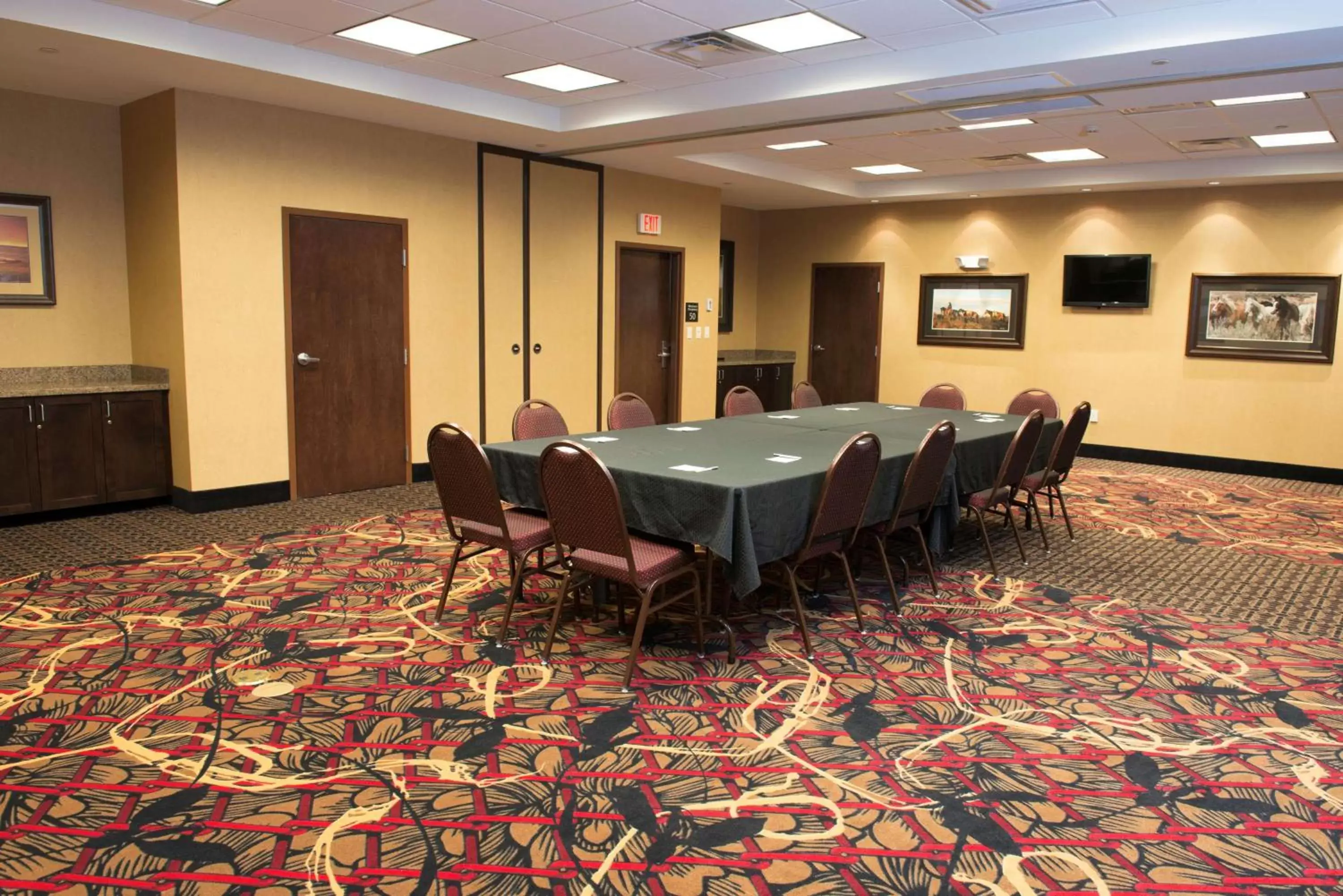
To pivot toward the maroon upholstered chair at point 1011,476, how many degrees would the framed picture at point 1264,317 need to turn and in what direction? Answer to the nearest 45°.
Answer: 0° — it already faces it

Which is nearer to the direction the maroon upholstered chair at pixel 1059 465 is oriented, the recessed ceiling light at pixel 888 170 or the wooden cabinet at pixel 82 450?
the recessed ceiling light

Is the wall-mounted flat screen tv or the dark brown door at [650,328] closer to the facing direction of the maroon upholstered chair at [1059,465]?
the dark brown door

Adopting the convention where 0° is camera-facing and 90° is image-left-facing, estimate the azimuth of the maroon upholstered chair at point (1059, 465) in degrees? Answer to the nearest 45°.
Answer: approximately 135°

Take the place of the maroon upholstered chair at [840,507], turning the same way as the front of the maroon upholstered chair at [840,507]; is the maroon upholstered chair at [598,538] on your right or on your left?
on your left

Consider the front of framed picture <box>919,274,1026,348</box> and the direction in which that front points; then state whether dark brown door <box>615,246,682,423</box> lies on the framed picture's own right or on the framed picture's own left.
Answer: on the framed picture's own right

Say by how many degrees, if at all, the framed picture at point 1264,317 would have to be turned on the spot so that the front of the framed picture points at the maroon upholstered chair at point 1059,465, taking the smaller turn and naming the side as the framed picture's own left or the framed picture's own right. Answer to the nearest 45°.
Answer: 0° — it already faces it

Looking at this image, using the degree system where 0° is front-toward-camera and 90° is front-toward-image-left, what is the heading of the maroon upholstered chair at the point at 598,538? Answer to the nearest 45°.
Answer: approximately 225°

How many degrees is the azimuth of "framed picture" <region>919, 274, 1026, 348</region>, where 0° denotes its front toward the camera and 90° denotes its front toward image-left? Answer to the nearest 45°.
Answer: approximately 0°

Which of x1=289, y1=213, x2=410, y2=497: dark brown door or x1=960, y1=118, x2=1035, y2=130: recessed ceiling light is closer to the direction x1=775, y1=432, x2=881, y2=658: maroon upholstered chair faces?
the dark brown door

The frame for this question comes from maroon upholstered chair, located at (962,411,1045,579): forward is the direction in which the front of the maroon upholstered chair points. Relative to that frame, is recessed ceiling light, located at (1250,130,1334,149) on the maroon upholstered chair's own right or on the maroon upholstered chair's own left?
on the maroon upholstered chair's own right
